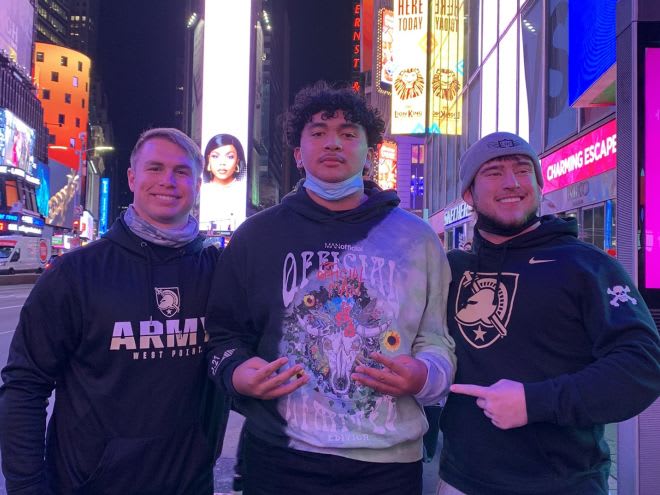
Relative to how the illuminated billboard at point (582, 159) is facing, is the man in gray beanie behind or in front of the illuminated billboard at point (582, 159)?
in front

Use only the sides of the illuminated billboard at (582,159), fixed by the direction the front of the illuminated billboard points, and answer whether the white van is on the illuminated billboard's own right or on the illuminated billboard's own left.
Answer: on the illuminated billboard's own right
